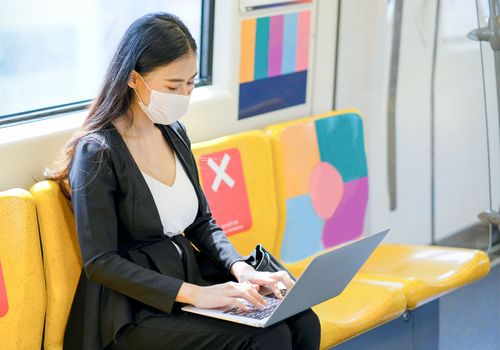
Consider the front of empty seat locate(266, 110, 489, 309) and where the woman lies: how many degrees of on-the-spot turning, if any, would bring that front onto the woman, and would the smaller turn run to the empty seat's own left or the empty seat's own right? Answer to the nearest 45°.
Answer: approximately 90° to the empty seat's own right

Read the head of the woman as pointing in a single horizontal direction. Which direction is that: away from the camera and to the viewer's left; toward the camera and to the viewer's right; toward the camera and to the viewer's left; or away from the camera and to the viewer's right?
toward the camera and to the viewer's right

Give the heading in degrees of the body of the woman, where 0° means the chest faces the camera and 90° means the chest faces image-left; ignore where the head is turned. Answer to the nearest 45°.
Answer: approximately 315°

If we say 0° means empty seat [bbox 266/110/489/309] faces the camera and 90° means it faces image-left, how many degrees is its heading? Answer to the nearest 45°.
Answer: approximately 315°

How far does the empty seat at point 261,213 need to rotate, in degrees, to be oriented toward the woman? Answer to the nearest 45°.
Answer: approximately 90° to its right

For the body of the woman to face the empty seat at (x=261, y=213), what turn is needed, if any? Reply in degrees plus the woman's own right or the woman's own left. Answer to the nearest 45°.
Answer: approximately 90° to the woman's own left

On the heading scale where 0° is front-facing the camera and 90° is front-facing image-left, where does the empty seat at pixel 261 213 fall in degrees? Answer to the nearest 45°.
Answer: approximately 315°
